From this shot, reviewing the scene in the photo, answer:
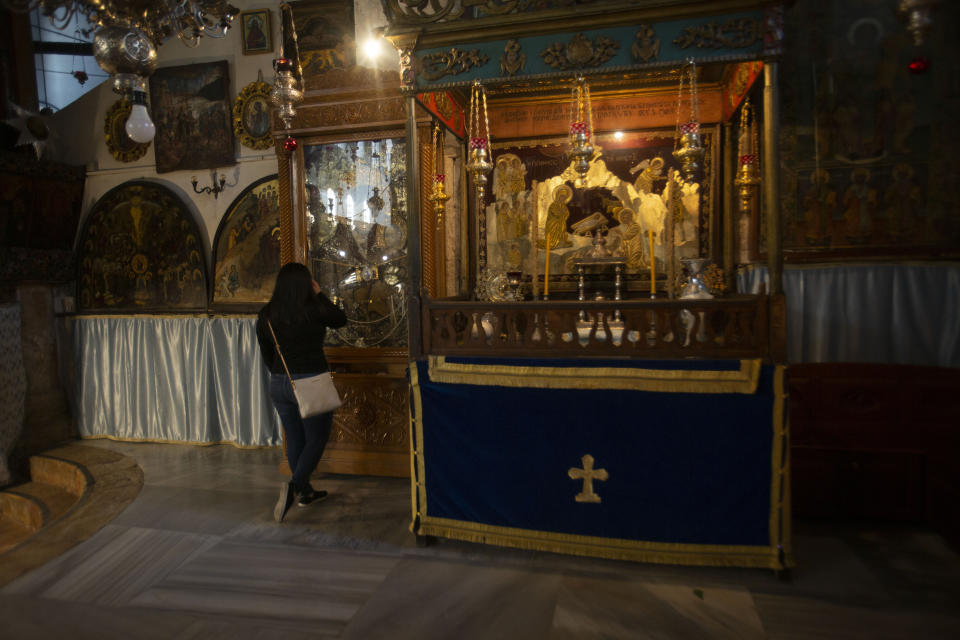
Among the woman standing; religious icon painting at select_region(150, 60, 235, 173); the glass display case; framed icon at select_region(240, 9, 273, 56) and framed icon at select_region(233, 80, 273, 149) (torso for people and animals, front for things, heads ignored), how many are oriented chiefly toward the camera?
4

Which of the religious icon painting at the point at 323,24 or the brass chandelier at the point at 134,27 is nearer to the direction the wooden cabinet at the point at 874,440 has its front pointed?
the brass chandelier

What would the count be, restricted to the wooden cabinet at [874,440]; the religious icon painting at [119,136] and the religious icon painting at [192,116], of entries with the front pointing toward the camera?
3

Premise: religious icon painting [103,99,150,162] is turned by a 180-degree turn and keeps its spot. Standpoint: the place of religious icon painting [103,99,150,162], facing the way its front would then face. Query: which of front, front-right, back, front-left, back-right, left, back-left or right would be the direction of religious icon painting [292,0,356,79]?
back-right

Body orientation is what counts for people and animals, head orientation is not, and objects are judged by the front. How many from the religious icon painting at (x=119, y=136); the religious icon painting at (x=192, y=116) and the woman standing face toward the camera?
2

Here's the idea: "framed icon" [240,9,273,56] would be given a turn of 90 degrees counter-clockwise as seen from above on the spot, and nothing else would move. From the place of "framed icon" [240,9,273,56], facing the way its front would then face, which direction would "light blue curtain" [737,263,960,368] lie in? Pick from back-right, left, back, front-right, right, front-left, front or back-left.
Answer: front-right

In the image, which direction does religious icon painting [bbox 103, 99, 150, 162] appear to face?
toward the camera

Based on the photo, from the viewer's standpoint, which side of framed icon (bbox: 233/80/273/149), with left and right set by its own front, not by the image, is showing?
front

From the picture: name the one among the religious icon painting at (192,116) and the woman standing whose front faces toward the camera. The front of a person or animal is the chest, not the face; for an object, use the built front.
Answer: the religious icon painting

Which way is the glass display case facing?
toward the camera

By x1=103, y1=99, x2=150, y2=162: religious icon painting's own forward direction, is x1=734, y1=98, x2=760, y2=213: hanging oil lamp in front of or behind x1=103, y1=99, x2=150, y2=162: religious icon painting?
in front

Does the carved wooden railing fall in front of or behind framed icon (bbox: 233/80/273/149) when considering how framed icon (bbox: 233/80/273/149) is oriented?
in front
